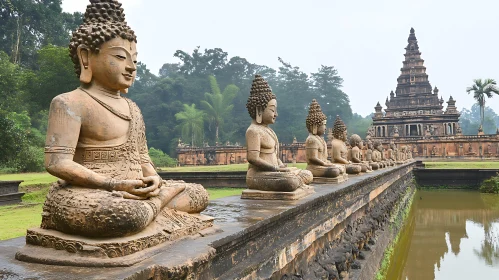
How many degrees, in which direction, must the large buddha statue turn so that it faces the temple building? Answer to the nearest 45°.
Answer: approximately 90° to its left
